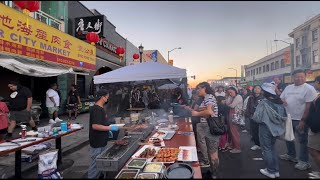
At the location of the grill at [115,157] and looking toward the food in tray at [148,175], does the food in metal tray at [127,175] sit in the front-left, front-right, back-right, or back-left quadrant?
front-right

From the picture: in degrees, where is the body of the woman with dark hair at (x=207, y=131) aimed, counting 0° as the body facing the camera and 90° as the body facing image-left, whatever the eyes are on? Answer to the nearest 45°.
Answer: approximately 90°

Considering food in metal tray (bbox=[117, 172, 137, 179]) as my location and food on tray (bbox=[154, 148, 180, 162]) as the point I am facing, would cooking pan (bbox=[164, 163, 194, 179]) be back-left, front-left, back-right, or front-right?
front-right

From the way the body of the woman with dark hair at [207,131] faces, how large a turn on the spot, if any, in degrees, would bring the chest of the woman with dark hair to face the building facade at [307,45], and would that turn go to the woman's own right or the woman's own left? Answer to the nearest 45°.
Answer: approximately 135° to the woman's own right

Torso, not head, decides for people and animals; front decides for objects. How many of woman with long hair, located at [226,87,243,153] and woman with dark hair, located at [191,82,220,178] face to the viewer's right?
0

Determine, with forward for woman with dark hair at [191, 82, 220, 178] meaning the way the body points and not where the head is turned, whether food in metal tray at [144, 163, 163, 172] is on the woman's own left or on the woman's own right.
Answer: on the woman's own left

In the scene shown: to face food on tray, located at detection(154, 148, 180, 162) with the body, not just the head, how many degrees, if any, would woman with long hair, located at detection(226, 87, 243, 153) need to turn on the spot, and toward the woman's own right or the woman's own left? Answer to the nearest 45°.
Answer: approximately 45° to the woman's own left

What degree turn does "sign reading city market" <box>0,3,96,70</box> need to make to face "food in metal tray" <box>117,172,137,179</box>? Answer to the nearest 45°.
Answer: approximately 45° to its right

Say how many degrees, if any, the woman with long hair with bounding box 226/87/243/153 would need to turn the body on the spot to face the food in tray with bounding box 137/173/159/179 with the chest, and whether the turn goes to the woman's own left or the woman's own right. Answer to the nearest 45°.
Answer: approximately 45° to the woman's own left

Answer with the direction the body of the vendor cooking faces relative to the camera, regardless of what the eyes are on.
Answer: to the viewer's right

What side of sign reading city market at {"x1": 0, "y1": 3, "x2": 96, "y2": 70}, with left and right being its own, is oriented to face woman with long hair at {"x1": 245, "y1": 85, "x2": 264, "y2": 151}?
front

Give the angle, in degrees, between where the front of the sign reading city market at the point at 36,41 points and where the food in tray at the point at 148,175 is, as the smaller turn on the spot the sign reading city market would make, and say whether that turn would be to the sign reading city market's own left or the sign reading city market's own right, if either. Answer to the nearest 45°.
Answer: approximately 45° to the sign reading city market's own right
